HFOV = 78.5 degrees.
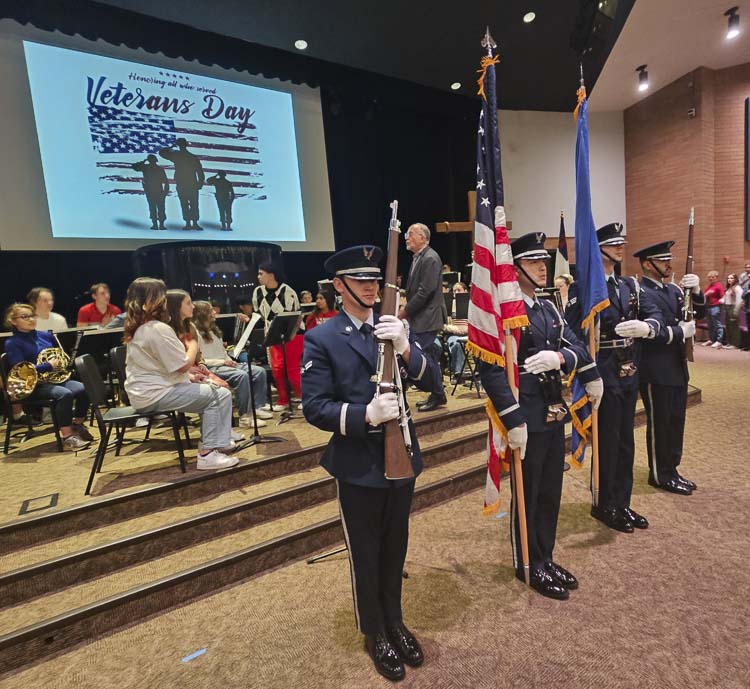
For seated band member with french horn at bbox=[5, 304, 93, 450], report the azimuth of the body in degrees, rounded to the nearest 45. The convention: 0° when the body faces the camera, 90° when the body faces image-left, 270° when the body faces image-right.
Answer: approximately 315°

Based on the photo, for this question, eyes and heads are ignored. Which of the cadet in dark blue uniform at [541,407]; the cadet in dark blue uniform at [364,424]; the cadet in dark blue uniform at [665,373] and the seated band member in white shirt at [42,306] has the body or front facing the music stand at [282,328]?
the seated band member in white shirt

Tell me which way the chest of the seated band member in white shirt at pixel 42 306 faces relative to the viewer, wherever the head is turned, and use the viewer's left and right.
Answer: facing the viewer and to the right of the viewer

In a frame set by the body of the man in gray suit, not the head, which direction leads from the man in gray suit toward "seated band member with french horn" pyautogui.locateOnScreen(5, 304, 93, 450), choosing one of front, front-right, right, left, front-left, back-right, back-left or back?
front

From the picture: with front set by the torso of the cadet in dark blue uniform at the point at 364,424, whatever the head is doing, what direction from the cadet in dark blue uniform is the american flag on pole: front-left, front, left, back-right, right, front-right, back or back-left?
left

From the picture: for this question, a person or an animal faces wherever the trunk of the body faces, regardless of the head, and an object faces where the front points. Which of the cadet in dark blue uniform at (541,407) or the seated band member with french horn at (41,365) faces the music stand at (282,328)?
the seated band member with french horn

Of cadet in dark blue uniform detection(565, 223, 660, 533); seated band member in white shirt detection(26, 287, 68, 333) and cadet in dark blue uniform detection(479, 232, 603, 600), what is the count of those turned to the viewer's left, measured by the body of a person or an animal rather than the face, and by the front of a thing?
0

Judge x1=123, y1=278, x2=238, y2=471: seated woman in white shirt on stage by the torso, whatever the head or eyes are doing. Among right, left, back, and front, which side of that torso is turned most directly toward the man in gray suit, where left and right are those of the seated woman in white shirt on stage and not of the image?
front

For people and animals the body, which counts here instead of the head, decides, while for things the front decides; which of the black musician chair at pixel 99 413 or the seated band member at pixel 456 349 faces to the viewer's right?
the black musician chair

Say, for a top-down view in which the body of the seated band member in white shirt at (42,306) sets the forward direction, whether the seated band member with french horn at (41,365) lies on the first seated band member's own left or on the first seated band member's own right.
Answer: on the first seated band member's own right

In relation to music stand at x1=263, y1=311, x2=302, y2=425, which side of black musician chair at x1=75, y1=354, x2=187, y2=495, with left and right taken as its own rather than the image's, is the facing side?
front

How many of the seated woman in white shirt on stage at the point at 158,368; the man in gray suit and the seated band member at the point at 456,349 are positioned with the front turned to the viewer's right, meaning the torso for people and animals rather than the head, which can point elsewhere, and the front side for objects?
1

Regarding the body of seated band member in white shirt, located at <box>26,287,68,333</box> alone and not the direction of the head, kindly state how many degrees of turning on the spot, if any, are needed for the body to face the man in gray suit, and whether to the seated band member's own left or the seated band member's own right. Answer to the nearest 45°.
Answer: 0° — they already face them

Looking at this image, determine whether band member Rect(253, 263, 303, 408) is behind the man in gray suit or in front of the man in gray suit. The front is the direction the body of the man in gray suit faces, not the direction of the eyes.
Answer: in front

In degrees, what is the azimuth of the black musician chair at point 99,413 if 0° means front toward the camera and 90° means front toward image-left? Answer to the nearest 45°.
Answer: approximately 270°

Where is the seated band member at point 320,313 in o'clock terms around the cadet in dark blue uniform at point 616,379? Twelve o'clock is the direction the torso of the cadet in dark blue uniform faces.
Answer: The seated band member is roughly at 5 o'clock from the cadet in dark blue uniform.

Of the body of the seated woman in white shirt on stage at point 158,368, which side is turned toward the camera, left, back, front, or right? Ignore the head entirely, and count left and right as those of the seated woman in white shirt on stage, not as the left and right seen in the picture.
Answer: right

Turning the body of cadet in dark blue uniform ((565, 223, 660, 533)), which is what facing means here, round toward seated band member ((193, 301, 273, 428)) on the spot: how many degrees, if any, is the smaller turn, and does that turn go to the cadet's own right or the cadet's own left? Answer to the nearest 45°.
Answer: approximately 135° to the cadet's own right

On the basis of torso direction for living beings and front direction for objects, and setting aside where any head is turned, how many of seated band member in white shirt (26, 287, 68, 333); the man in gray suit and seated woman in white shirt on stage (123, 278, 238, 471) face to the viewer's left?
1

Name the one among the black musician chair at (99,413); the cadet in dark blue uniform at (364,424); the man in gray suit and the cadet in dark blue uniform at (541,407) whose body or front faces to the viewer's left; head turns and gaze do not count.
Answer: the man in gray suit
